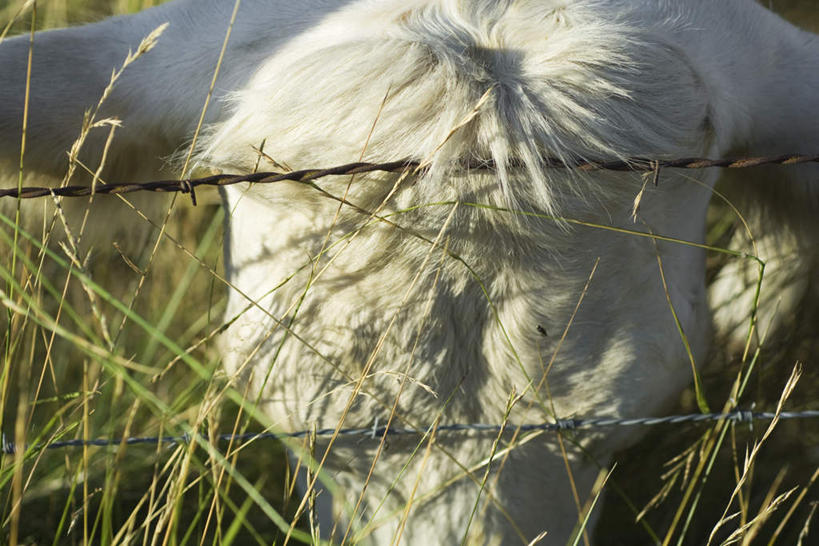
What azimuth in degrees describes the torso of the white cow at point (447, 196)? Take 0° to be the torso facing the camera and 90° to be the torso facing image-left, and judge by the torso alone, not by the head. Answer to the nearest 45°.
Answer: approximately 0°
